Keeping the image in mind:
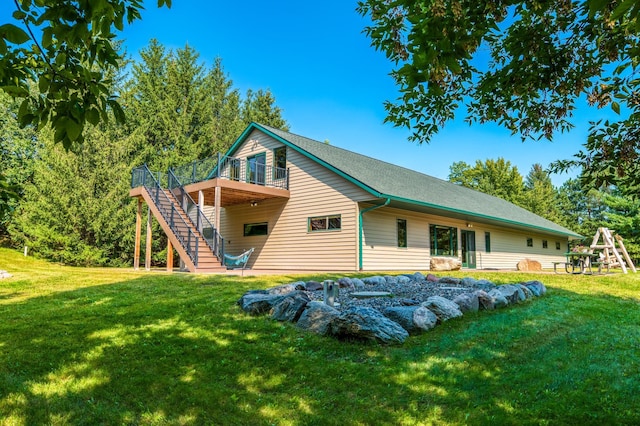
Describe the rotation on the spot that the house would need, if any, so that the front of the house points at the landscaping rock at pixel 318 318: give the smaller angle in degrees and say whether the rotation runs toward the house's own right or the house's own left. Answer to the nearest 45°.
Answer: approximately 45° to the house's own right

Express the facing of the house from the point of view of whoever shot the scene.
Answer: facing the viewer and to the right of the viewer

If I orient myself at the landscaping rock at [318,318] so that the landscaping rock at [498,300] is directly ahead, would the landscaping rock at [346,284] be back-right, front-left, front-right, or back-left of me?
front-left

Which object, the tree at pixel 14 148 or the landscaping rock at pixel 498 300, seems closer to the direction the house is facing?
the landscaping rock

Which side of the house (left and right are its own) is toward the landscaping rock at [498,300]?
front

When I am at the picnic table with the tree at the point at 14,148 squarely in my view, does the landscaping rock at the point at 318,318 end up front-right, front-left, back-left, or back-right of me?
front-left

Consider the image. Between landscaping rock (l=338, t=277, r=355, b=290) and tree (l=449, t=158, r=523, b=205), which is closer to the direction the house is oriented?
the landscaping rock

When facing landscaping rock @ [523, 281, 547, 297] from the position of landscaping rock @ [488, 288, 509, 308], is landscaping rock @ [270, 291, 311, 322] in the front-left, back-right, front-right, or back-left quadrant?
back-left

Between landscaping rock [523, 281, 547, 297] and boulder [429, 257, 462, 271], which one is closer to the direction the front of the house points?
the landscaping rock
